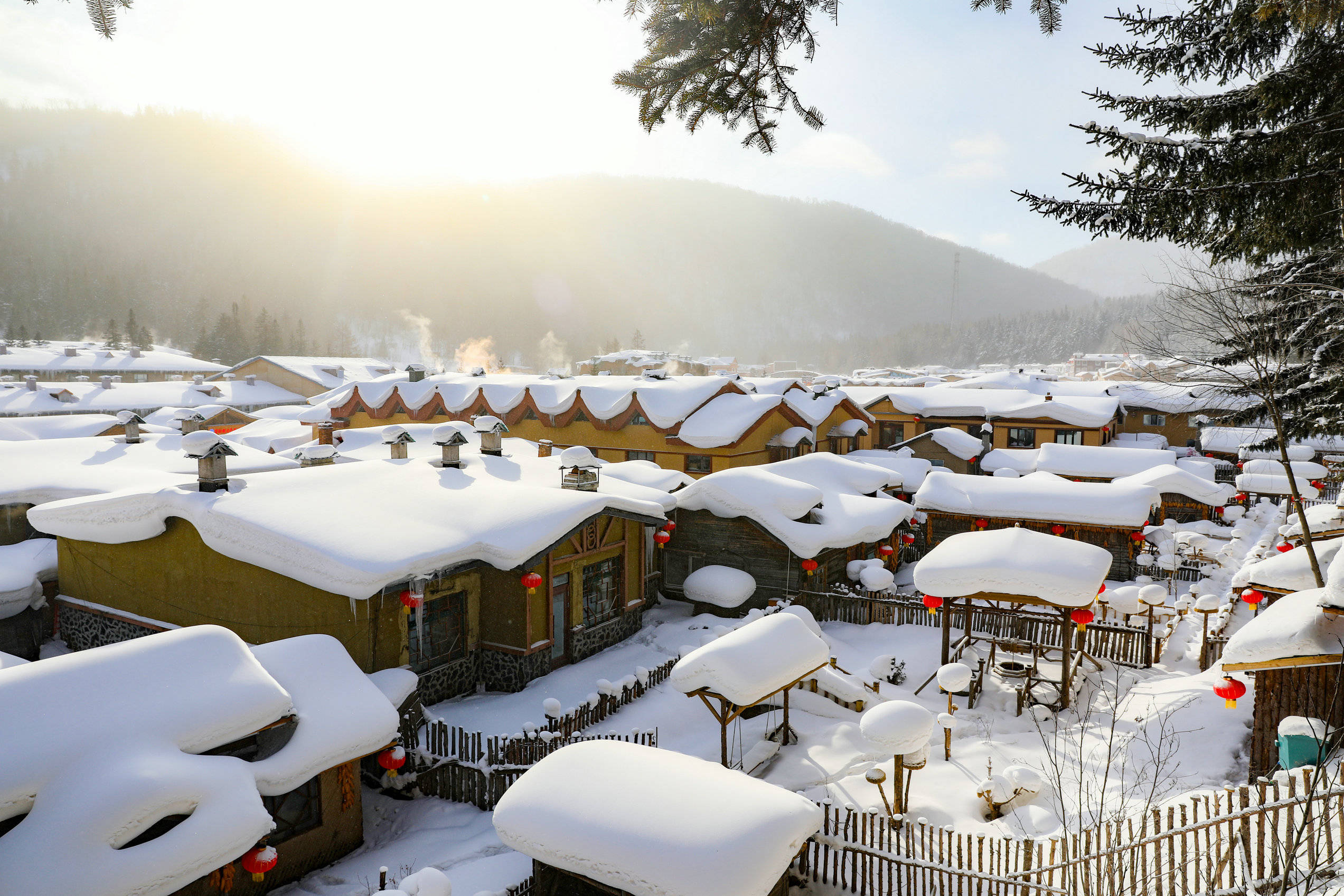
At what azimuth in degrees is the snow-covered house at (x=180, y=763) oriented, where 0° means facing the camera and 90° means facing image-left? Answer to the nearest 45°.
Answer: approximately 315°

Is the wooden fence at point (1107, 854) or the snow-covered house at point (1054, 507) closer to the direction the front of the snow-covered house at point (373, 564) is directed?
the wooden fence

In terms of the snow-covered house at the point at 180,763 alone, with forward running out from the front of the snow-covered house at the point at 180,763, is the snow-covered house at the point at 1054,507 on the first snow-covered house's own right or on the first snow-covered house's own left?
on the first snow-covered house's own left

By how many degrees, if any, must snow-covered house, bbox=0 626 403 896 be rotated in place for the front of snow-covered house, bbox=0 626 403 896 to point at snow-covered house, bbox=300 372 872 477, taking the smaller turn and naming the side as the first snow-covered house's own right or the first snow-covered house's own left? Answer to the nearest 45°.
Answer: approximately 90° to the first snow-covered house's own left

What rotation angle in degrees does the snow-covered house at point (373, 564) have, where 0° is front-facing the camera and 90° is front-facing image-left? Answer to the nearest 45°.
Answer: approximately 315°

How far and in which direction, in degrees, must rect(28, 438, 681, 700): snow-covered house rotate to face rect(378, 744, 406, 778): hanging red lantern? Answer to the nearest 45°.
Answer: approximately 45° to its right

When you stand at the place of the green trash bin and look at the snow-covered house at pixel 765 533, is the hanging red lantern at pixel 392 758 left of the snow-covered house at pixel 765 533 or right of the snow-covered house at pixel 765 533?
left

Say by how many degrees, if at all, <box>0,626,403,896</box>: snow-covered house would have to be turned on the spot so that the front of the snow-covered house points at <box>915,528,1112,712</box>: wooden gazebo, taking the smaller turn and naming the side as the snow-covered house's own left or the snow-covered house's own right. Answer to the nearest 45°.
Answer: approximately 45° to the snow-covered house's own left

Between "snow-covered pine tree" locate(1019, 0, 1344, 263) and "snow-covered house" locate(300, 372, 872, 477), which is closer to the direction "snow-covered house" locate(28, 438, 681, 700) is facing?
the snow-covered pine tree

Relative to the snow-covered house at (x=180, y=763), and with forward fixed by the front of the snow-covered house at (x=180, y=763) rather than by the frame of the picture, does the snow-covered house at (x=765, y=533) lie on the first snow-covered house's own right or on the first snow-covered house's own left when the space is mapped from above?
on the first snow-covered house's own left
